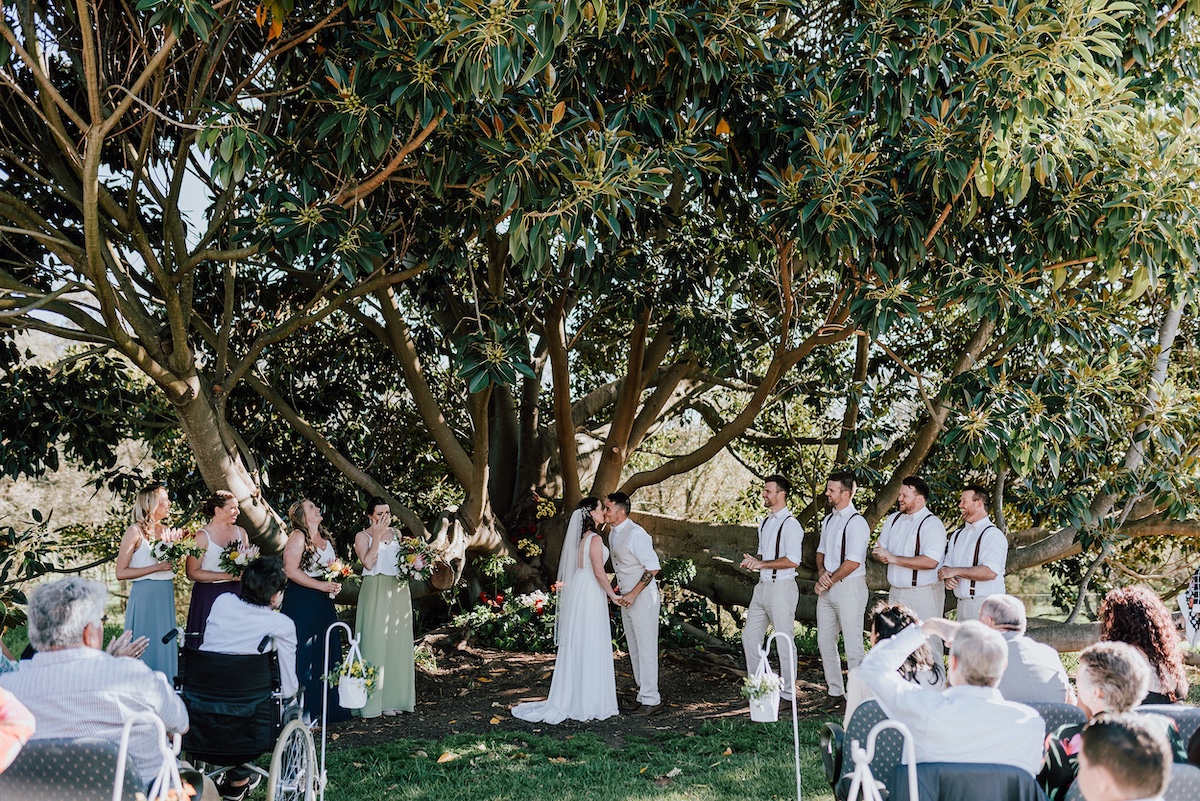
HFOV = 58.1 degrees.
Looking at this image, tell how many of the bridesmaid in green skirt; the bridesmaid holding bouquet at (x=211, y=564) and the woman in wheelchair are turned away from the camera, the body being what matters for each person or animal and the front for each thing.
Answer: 1

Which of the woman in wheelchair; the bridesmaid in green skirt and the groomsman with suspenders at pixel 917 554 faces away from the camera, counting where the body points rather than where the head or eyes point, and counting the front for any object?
the woman in wheelchair

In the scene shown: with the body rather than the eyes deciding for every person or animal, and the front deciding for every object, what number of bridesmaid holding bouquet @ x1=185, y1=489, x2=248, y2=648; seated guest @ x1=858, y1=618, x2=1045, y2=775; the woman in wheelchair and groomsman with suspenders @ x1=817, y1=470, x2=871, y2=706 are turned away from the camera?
2

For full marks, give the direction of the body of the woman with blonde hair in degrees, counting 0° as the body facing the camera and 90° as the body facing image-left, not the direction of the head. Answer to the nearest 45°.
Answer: approximately 315°

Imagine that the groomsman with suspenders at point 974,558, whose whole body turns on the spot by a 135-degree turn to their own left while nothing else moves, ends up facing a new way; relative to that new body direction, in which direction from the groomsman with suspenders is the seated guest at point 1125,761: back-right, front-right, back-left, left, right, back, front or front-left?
right

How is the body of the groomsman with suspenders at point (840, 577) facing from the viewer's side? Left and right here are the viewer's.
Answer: facing the viewer and to the left of the viewer

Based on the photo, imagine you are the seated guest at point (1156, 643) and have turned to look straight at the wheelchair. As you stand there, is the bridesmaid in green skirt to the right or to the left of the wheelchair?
right

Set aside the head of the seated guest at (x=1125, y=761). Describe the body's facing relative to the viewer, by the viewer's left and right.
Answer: facing away from the viewer and to the left of the viewer

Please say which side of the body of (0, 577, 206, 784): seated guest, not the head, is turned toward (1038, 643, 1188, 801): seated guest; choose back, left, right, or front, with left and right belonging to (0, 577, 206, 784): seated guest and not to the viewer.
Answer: right

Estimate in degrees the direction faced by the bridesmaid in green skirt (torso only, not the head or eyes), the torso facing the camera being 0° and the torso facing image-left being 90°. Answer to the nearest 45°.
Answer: approximately 315°

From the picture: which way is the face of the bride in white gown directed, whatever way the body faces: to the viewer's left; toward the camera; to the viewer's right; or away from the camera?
to the viewer's right

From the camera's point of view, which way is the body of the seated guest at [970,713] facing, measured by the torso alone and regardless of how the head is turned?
away from the camera

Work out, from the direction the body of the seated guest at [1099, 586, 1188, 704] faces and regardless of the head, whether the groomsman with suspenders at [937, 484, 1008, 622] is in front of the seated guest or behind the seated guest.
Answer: in front

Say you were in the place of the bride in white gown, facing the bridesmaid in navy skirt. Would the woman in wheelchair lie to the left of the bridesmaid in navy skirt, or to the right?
left

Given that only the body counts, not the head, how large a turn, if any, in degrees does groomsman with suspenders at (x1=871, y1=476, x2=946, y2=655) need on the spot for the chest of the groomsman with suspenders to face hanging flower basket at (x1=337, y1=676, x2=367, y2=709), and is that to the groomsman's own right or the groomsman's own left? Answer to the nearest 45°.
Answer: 0° — they already face it

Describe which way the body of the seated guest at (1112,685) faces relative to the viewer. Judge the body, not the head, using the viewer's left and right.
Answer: facing away from the viewer and to the left of the viewer

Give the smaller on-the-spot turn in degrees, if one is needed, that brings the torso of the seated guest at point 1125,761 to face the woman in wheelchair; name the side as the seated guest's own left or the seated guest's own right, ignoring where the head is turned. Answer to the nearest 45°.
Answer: approximately 45° to the seated guest's own left

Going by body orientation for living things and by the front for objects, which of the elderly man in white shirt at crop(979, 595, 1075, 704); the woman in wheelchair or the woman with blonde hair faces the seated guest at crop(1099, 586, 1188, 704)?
the woman with blonde hair

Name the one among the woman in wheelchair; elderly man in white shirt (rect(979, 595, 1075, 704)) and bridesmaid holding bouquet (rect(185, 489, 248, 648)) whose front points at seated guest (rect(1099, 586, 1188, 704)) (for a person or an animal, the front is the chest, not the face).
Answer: the bridesmaid holding bouquet

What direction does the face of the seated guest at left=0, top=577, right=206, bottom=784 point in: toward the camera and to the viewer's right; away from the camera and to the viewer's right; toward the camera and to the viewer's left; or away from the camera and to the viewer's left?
away from the camera and to the viewer's right

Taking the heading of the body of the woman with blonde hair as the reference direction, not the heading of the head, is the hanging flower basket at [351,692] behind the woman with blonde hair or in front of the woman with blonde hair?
in front
